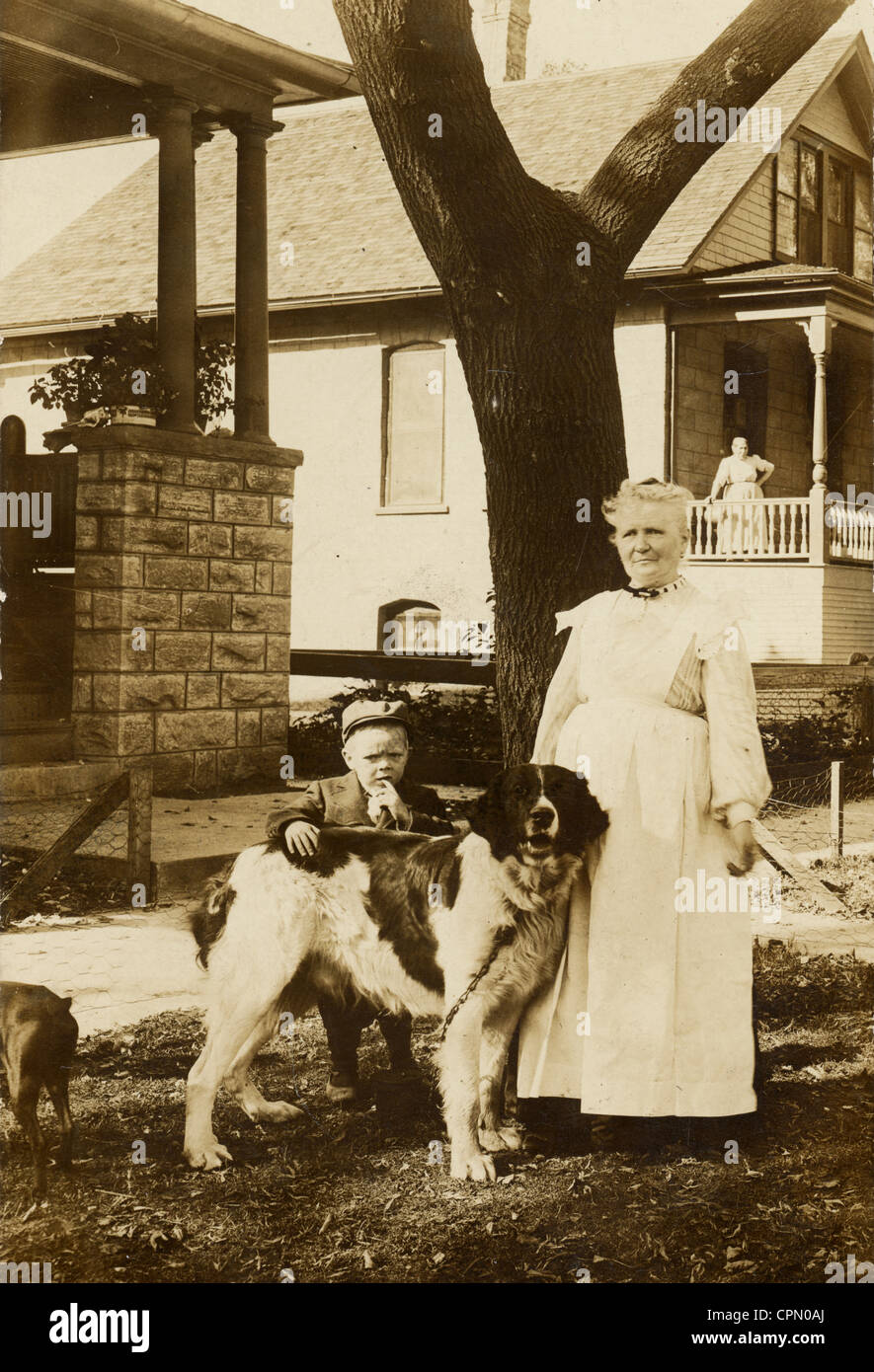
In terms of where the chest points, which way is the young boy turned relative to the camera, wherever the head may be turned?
toward the camera

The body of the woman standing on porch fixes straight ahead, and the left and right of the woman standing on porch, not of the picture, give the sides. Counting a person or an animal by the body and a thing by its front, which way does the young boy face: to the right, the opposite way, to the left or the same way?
the same way

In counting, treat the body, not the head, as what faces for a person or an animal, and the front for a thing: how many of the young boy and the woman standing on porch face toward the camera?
2

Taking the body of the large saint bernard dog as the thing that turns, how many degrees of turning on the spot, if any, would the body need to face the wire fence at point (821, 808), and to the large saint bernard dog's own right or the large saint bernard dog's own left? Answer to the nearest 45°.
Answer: approximately 90° to the large saint bernard dog's own left

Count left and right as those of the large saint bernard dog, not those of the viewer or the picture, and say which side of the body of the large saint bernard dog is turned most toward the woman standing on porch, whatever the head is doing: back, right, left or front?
left

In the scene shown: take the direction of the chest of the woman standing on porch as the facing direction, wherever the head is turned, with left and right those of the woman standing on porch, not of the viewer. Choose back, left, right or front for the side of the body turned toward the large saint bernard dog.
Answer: front

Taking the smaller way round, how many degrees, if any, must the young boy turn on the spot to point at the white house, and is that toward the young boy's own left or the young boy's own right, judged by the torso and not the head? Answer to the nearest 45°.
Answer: approximately 180°

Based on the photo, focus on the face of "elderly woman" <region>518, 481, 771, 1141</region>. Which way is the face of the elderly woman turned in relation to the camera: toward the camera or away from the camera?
toward the camera

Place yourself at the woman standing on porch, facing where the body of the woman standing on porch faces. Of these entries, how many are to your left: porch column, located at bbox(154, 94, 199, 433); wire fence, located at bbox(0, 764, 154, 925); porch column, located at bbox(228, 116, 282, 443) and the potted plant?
0

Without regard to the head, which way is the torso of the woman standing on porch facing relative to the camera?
toward the camera

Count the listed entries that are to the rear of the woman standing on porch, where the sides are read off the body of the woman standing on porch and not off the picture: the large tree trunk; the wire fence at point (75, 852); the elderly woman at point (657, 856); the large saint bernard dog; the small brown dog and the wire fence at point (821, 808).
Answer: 0

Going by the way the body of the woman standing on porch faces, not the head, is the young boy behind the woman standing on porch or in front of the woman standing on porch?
in front
